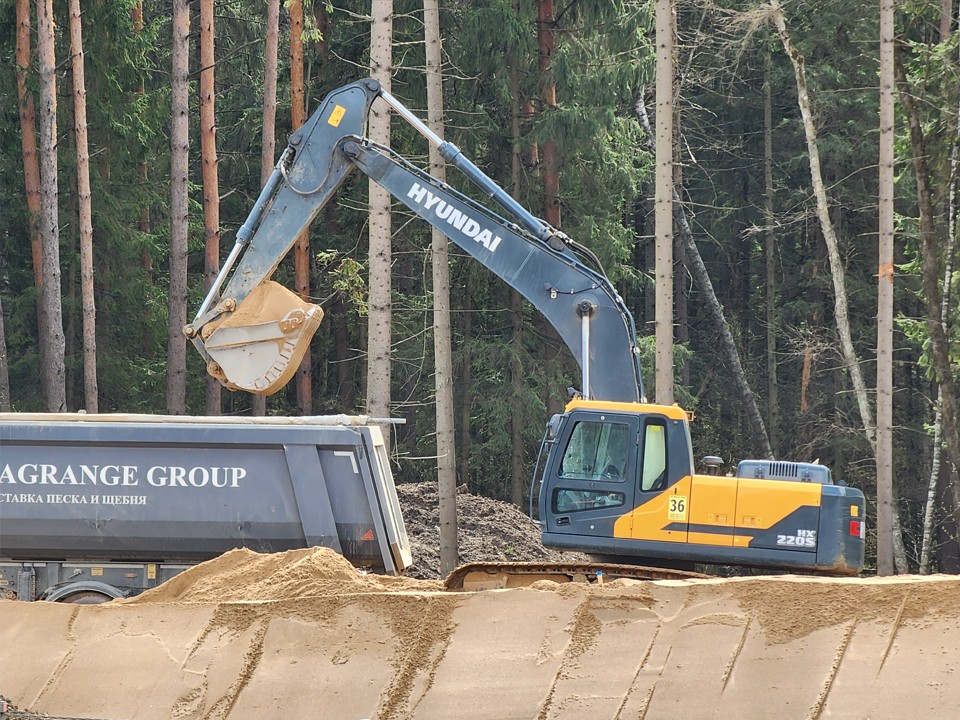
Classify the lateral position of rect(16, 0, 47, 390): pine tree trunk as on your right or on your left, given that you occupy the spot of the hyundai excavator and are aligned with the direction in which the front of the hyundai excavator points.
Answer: on your right

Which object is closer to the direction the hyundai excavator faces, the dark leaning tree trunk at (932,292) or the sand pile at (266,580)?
the sand pile

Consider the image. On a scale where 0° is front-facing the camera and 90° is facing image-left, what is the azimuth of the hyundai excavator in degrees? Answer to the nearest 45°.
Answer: approximately 90°

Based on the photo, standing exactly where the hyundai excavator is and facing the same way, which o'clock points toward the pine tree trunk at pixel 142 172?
The pine tree trunk is roughly at 2 o'clock from the hyundai excavator.

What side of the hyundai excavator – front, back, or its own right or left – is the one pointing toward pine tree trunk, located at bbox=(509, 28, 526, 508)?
right

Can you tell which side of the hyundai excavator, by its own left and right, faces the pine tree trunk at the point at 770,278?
right

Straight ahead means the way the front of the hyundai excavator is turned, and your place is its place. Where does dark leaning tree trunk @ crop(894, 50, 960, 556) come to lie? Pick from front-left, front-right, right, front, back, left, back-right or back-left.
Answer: back-right

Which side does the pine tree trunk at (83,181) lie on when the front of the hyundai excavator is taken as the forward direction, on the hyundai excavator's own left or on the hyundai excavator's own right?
on the hyundai excavator's own right

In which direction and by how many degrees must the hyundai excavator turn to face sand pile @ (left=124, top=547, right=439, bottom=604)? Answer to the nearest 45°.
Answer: approximately 45° to its left

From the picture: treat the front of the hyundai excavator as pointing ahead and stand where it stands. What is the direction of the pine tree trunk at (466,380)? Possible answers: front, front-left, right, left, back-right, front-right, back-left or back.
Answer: right

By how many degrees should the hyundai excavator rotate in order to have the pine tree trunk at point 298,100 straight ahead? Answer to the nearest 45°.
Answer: approximately 90° to its right

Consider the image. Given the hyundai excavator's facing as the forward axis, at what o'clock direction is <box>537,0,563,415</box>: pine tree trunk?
The pine tree trunk is roughly at 3 o'clock from the hyundai excavator.
